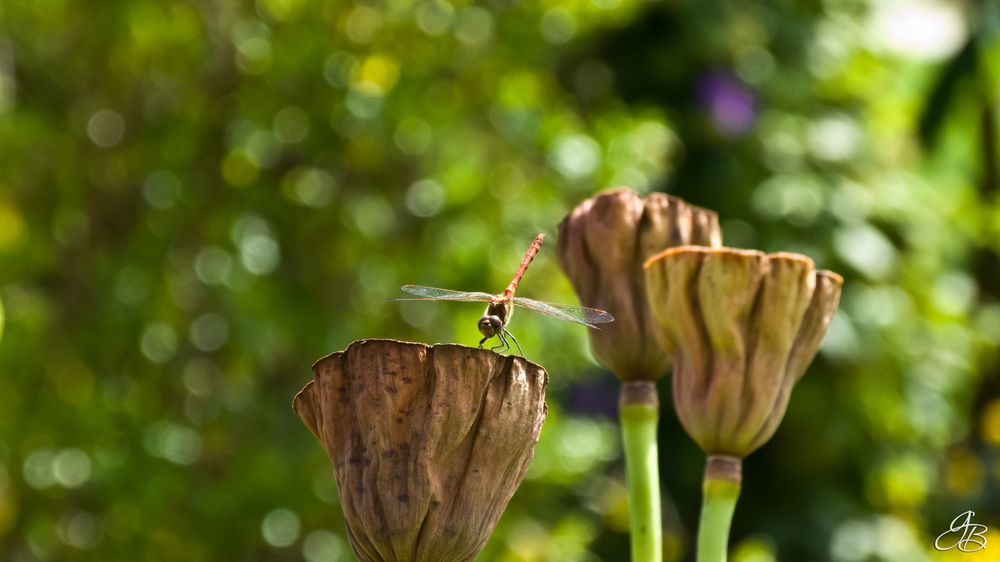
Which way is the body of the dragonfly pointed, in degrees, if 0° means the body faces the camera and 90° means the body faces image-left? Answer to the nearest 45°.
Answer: approximately 45°

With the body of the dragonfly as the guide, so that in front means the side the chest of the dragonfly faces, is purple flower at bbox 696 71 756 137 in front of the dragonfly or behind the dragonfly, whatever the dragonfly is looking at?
behind
